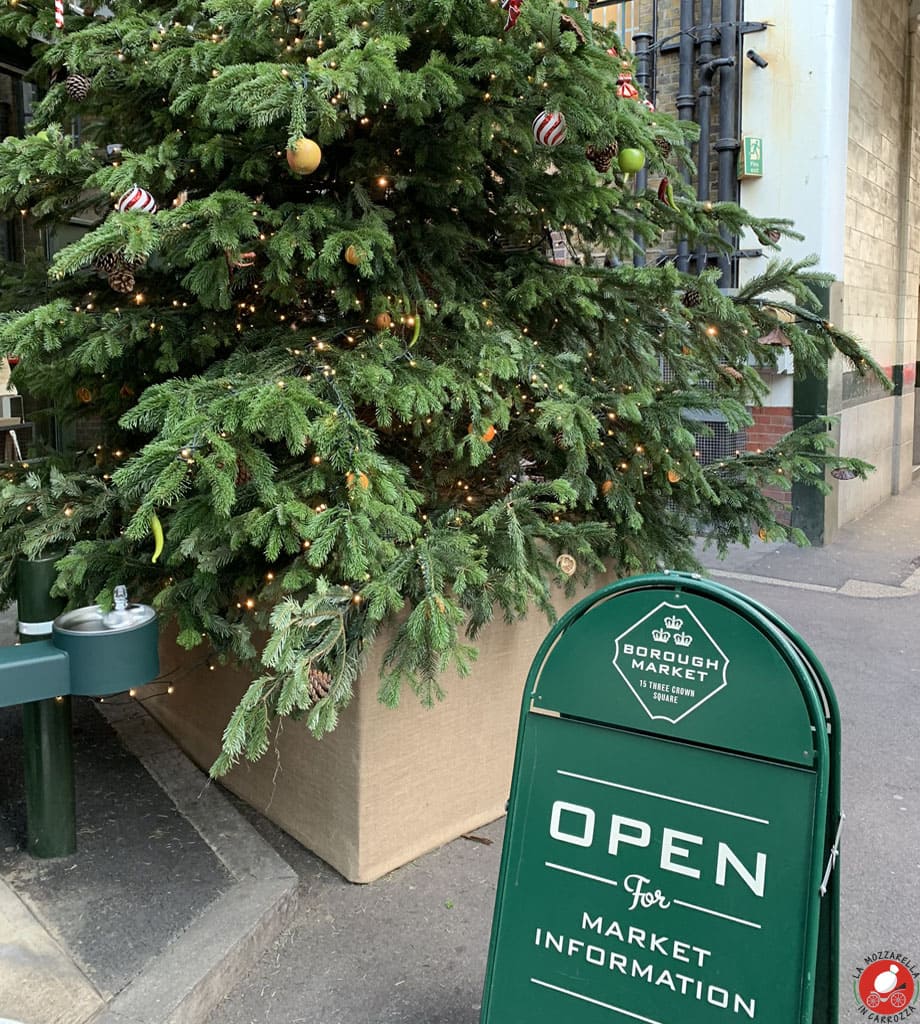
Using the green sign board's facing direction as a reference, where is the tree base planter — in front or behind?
behind

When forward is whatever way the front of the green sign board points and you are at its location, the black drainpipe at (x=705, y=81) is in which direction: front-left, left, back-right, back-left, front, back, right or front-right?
back

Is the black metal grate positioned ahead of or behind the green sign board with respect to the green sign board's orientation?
behind

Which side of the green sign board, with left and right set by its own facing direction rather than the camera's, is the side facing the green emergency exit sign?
back

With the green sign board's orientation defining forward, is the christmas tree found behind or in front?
behind

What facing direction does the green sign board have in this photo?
toward the camera

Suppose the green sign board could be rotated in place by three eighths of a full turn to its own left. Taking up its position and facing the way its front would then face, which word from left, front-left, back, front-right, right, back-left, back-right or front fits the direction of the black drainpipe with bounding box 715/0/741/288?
front-left

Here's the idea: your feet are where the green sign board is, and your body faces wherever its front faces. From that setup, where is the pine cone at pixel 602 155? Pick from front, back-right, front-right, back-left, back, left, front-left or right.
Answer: back

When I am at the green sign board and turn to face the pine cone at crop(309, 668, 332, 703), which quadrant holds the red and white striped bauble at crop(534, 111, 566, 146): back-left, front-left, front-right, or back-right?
front-right

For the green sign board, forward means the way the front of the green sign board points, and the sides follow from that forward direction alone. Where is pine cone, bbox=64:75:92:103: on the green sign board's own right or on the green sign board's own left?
on the green sign board's own right
